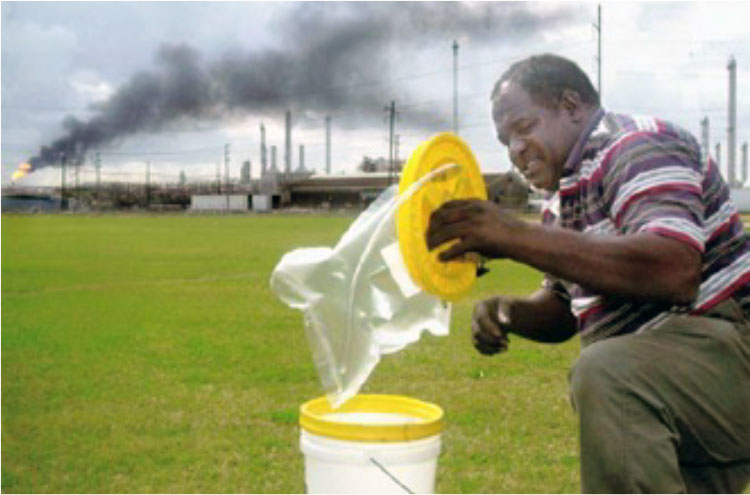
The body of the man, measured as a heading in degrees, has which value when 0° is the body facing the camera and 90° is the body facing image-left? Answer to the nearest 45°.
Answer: approximately 90°

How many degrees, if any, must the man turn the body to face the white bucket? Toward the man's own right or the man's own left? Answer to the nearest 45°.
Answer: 0° — they already face it
